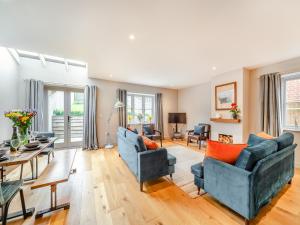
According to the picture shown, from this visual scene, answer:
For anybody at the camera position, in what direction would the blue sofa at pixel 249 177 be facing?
facing away from the viewer and to the left of the viewer

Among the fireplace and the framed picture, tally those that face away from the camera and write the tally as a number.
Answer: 0

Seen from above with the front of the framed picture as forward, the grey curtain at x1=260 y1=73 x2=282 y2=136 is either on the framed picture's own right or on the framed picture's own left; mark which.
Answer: on the framed picture's own left

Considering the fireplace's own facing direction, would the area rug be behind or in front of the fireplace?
in front

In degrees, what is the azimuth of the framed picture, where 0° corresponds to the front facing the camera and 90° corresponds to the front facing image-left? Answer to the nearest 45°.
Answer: approximately 45°

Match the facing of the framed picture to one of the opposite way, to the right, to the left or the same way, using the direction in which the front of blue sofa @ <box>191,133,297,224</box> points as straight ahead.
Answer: to the left
